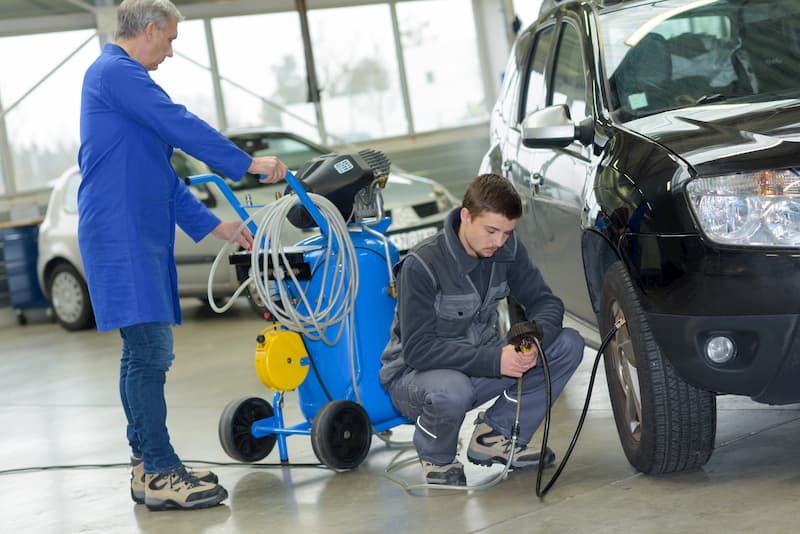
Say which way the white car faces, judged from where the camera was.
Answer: facing the viewer and to the right of the viewer

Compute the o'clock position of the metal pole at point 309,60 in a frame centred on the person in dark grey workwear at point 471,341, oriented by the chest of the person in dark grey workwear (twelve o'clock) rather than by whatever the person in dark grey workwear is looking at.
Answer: The metal pole is roughly at 7 o'clock from the person in dark grey workwear.

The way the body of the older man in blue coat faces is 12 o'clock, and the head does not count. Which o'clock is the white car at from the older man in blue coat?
The white car is roughly at 9 o'clock from the older man in blue coat.

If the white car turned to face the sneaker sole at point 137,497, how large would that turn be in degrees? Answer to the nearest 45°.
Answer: approximately 45° to its right

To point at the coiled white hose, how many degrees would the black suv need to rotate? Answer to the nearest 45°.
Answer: approximately 135° to its right

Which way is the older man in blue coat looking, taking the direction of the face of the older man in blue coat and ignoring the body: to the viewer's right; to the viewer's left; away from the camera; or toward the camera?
to the viewer's right

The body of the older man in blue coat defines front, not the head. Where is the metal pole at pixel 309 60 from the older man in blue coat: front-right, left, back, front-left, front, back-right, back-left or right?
left

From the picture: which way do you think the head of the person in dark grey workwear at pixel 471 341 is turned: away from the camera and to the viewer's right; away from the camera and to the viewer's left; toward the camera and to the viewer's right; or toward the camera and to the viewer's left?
toward the camera and to the viewer's right

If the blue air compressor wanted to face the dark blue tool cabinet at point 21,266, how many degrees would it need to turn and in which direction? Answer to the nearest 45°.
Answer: approximately 135° to its right

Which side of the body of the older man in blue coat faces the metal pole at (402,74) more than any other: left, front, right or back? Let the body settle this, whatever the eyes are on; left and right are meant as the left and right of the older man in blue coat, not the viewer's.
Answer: left

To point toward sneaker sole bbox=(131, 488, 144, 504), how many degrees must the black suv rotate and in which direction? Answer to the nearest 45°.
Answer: approximately 135° to its right

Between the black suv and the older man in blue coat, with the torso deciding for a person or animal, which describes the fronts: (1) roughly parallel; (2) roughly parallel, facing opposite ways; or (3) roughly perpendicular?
roughly perpendicular

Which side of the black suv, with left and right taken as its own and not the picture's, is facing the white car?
back

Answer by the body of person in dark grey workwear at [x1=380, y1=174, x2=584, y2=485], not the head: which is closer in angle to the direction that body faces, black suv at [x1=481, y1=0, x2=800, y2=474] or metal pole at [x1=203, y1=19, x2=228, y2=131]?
the black suv

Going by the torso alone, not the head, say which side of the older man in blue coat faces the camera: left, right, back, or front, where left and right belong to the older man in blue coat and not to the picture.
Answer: right

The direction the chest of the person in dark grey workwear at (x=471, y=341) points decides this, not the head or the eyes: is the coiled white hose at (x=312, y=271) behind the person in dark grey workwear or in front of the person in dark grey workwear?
behind
